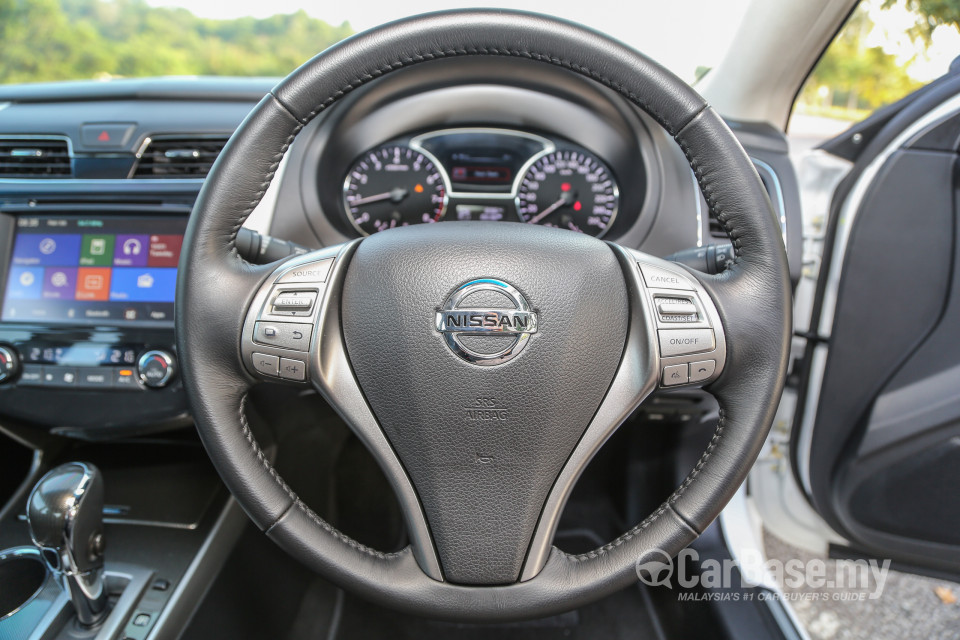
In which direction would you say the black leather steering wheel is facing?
toward the camera

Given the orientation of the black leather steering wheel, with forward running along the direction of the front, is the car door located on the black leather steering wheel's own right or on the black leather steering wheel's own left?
on the black leather steering wheel's own left
